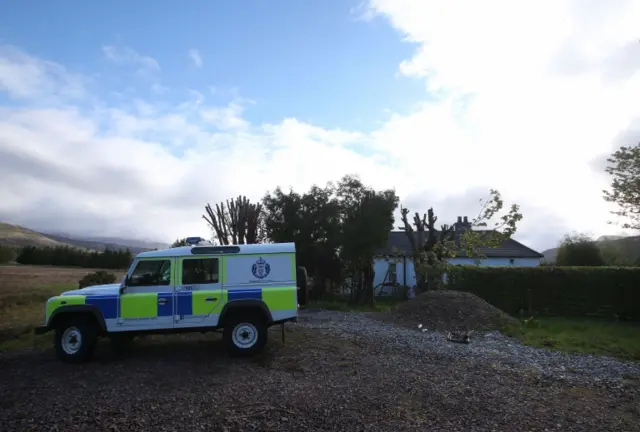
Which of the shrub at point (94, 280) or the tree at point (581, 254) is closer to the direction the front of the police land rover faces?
the shrub

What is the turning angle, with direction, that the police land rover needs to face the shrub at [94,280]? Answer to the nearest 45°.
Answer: approximately 90° to its right

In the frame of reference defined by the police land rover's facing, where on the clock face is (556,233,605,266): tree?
The tree is roughly at 5 o'clock from the police land rover.

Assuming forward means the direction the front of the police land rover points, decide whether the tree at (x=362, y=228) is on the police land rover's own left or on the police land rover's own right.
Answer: on the police land rover's own right

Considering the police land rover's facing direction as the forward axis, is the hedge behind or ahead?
behind

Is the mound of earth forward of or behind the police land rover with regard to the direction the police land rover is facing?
behind

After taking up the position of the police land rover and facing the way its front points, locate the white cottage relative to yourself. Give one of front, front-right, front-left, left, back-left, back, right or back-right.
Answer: back-right

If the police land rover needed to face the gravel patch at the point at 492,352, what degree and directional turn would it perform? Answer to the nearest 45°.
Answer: approximately 180°

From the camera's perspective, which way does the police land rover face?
to the viewer's left
